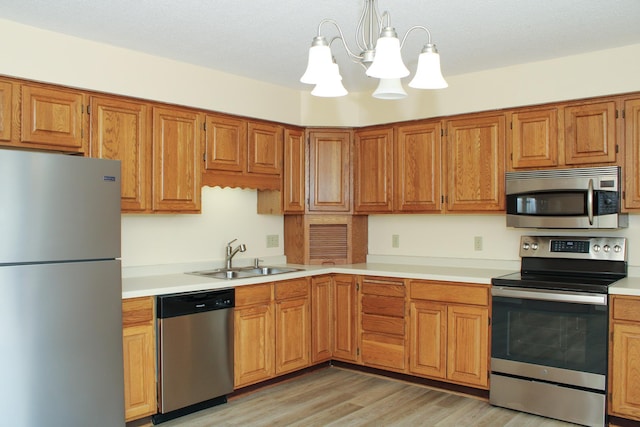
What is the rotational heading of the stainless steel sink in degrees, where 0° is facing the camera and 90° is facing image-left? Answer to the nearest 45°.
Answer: approximately 315°

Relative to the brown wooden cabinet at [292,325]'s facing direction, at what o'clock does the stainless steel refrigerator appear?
The stainless steel refrigerator is roughly at 3 o'clock from the brown wooden cabinet.

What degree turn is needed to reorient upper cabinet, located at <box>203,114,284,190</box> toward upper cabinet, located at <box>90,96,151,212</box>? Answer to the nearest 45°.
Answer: approximately 90° to its right

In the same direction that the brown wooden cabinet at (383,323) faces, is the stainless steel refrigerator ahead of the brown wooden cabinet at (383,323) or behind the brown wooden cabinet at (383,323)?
ahead

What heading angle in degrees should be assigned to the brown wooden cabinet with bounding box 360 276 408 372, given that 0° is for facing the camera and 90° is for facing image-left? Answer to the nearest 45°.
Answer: approximately 45°

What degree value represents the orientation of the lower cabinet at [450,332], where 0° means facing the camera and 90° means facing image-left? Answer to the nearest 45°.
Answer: approximately 45°

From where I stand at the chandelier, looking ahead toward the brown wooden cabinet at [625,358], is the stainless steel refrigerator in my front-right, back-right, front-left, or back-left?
back-left

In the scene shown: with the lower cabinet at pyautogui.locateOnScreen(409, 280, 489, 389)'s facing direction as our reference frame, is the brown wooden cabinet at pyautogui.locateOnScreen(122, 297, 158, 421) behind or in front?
in front
